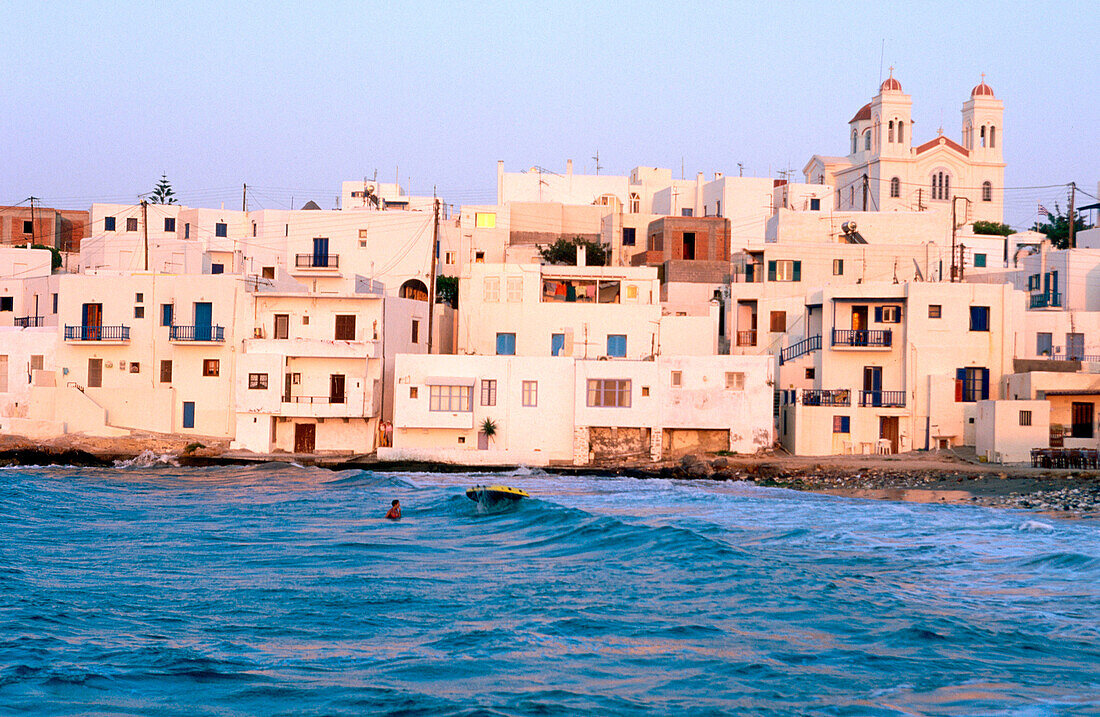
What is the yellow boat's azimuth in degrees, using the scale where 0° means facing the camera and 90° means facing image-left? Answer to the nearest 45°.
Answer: approximately 270°
